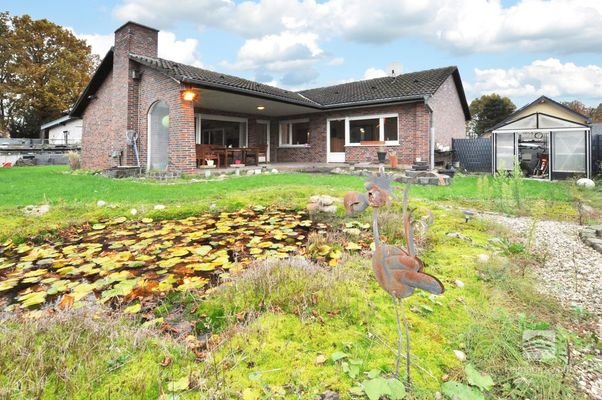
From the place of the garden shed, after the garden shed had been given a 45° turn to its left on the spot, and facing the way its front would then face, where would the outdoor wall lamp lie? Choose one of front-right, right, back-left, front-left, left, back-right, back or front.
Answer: right

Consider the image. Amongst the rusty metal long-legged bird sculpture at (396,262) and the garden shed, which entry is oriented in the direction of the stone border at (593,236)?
the garden shed

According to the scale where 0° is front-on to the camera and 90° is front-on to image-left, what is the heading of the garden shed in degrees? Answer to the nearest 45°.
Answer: approximately 0°

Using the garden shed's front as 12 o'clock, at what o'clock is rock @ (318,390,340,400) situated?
The rock is roughly at 12 o'clock from the garden shed.

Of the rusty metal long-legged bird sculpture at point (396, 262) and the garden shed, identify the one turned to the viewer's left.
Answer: the rusty metal long-legged bird sculpture

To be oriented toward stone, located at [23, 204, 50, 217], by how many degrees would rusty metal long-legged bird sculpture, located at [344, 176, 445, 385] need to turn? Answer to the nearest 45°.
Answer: approximately 45° to its right

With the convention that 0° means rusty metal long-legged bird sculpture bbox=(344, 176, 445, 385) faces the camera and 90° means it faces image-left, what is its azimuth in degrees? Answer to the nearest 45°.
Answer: approximately 90°

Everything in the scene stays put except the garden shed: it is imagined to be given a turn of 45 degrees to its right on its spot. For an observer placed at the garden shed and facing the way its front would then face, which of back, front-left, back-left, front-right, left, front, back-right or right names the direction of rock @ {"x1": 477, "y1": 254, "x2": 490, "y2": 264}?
front-left

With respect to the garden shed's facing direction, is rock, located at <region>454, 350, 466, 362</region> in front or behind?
in front

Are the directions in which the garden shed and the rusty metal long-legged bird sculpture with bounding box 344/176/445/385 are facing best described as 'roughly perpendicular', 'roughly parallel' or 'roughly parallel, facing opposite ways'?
roughly perpendicular

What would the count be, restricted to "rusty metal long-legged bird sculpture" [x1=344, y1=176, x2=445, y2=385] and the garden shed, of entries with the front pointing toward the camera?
1
